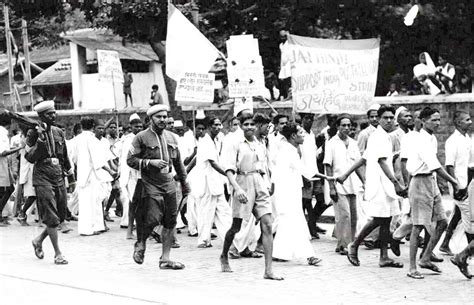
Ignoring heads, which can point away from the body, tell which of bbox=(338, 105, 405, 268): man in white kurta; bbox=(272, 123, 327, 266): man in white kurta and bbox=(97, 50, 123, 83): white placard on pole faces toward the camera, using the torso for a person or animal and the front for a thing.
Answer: the white placard on pole

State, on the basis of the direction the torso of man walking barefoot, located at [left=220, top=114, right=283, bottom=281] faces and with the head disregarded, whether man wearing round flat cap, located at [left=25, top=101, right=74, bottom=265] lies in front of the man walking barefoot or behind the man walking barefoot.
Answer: behind

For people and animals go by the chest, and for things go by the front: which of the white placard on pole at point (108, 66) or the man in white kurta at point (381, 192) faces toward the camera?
the white placard on pole

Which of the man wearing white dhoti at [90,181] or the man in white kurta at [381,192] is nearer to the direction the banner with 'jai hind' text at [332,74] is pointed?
the man in white kurta

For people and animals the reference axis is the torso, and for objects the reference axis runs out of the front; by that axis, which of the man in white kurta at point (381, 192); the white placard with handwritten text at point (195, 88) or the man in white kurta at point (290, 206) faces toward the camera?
the white placard with handwritten text

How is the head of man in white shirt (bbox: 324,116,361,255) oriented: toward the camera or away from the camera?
toward the camera

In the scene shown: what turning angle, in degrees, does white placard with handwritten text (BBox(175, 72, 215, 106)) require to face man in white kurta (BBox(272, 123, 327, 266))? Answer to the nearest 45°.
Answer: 0° — it already faces them

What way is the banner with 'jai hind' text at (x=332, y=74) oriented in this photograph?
toward the camera

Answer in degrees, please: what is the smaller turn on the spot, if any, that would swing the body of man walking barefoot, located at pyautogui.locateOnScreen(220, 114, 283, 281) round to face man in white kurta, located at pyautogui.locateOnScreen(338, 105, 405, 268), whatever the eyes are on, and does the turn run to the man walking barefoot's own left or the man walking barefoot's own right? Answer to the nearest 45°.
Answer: approximately 45° to the man walking barefoot's own left

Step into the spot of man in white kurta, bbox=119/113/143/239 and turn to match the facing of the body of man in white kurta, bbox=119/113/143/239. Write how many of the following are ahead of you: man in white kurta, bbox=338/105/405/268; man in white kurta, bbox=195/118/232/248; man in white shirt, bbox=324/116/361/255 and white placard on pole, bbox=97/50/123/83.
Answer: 3

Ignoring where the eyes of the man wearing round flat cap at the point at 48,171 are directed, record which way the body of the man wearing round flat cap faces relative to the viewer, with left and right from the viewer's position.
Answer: facing the viewer and to the right of the viewer
